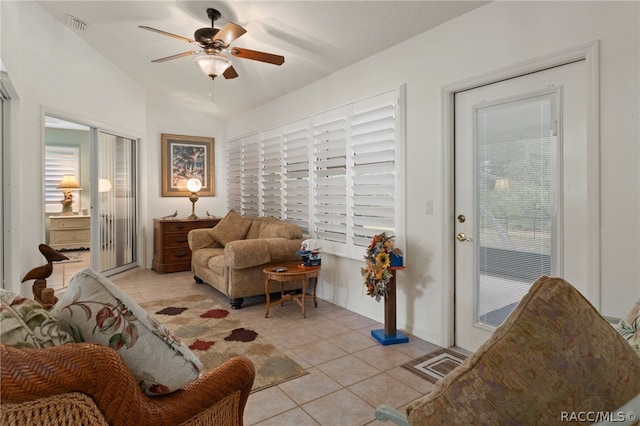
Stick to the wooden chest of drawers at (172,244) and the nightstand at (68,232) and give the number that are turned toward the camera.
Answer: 2

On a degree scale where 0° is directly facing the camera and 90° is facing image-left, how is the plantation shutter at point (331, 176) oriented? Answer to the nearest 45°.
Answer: approximately 45°

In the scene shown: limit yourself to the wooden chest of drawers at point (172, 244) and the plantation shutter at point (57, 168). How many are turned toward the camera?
2

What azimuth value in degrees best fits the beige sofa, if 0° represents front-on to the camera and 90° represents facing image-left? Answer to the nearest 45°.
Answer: approximately 45°

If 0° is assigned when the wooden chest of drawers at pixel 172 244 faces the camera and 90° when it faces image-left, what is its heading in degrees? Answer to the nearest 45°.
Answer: approximately 0°
